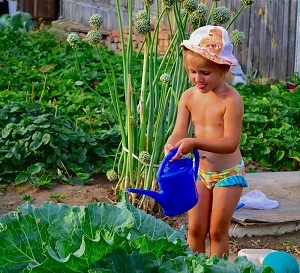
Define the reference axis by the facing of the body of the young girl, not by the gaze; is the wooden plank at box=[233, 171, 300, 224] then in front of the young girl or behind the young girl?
behind

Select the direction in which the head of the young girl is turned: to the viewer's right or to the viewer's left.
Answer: to the viewer's left

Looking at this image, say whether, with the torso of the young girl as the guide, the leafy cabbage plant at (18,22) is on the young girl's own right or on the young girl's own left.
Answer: on the young girl's own right

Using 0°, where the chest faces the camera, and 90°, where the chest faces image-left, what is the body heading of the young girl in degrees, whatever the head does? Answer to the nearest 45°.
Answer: approximately 45°

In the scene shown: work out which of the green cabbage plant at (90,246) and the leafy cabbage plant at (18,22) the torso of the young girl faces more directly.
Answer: the green cabbage plant

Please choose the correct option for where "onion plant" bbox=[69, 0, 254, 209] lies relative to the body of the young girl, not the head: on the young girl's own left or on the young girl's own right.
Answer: on the young girl's own right
